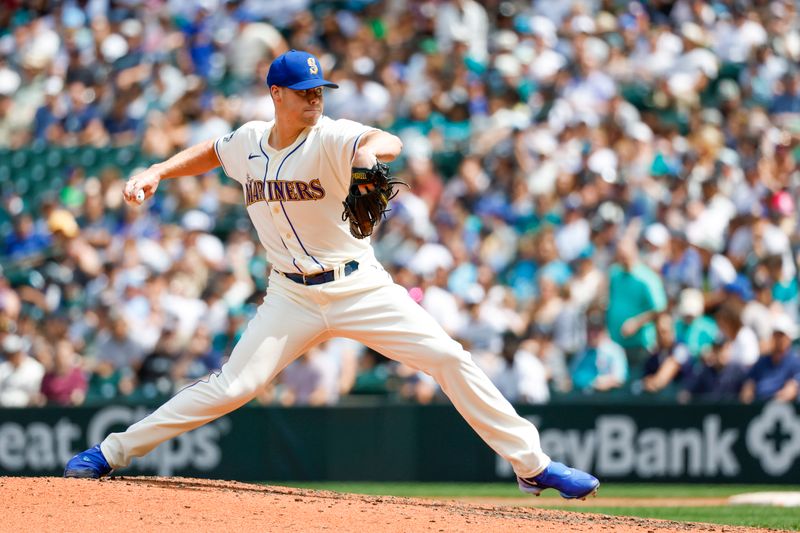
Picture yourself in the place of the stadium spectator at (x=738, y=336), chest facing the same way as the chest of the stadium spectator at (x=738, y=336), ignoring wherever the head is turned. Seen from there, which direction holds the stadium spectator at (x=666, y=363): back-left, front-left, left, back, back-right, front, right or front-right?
front-right

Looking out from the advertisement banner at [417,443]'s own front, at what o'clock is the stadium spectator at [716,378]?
The stadium spectator is roughly at 9 o'clock from the advertisement banner.

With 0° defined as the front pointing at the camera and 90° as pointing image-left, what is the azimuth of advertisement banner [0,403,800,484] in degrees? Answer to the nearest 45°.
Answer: approximately 0°

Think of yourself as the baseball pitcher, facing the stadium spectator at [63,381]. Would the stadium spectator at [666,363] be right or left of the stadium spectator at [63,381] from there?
right

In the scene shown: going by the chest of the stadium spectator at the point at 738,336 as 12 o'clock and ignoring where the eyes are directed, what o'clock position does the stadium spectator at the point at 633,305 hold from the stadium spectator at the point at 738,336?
the stadium spectator at the point at 633,305 is roughly at 2 o'clock from the stadium spectator at the point at 738,336.

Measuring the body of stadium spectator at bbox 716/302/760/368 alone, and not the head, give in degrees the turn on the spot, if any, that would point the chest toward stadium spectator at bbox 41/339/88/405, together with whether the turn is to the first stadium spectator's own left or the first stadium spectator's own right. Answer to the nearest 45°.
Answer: approximately 45° to the first stadium spectator's own right

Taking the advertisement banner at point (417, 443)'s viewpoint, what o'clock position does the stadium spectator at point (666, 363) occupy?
The stadium spectator is roughly at 9 o'clock from the advertisement banner.

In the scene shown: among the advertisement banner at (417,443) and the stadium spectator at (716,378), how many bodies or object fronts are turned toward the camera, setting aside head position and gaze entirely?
2
